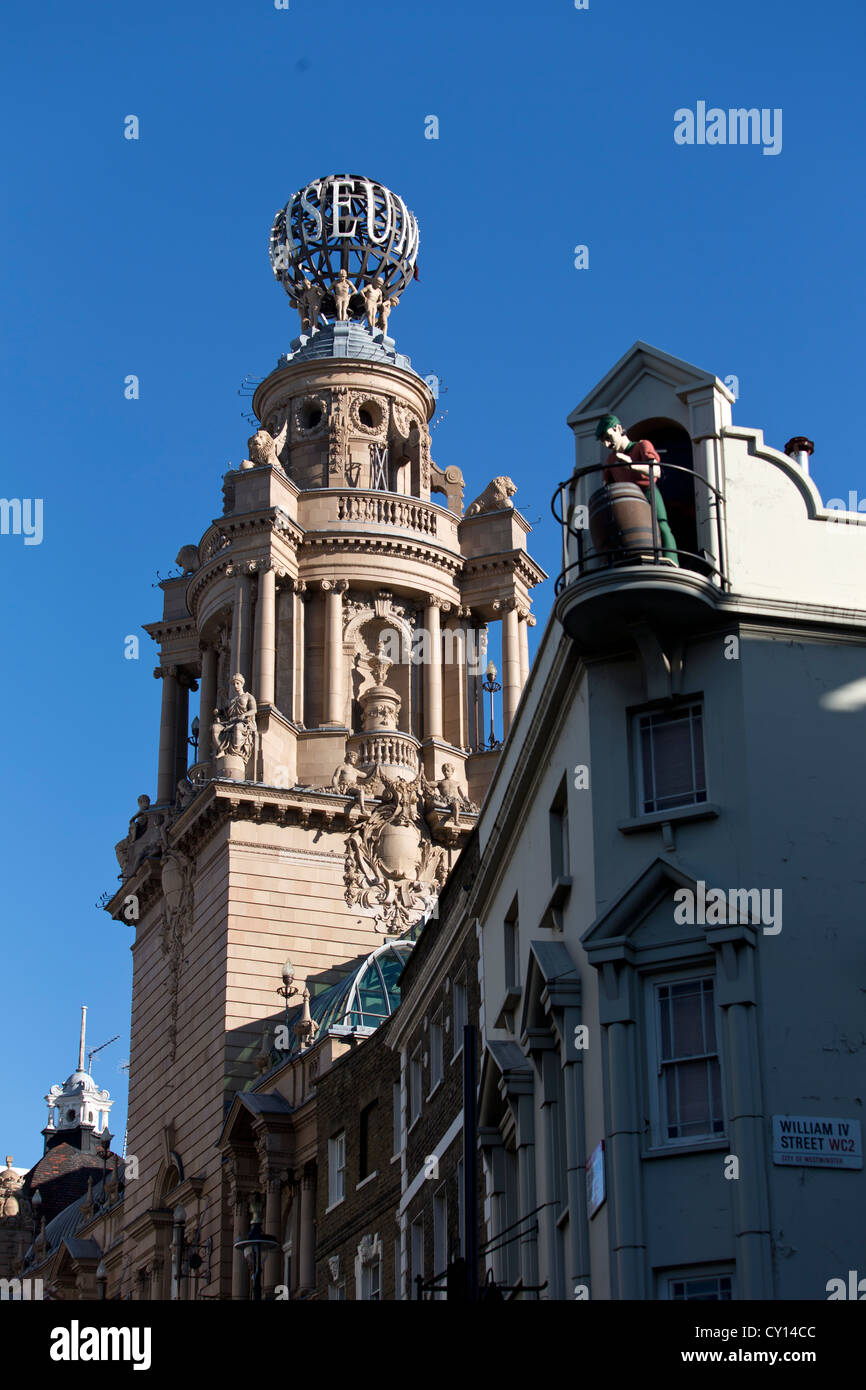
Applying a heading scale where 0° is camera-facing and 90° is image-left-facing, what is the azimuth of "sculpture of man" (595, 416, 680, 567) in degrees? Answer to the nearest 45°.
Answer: approximately 45°
